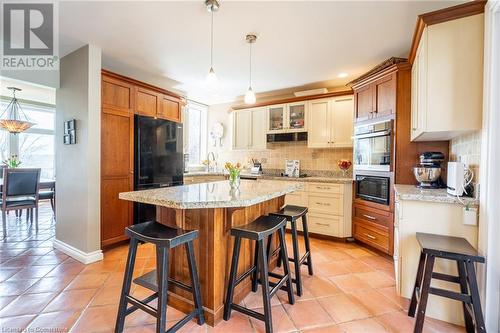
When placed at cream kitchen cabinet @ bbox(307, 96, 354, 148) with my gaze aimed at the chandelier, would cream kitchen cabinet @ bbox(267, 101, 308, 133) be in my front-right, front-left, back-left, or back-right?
front-right

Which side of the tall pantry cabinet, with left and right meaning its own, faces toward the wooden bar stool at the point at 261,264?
front

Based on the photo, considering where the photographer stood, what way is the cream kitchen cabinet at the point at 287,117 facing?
facing the viewer and to the left of the viewer

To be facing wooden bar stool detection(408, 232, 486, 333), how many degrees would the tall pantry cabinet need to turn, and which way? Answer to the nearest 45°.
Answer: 0° — it already faces it

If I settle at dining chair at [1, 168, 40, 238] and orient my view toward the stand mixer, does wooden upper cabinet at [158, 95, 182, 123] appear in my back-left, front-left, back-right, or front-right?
front-left

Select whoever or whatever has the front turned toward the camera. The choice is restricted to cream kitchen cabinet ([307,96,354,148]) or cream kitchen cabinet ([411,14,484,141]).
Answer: cream kitchen cabinet ([307,96,354,148])

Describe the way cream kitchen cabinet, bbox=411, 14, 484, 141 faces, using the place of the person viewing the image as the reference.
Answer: facing to the left of the viewer

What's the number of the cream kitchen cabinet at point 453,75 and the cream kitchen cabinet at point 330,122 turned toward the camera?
1

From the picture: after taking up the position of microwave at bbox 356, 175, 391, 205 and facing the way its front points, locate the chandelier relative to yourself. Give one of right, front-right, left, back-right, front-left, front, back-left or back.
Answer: front-right

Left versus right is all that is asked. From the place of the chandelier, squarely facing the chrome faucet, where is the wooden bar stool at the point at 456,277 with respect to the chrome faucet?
right

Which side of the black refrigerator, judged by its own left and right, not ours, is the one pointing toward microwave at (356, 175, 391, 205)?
front

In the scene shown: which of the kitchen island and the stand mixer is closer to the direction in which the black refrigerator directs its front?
the stand mixer

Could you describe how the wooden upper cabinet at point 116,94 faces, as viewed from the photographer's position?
facing the viewer and to the right of the viewer

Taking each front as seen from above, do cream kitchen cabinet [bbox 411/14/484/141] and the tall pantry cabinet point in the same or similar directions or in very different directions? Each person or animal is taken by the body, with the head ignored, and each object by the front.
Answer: very different directions
